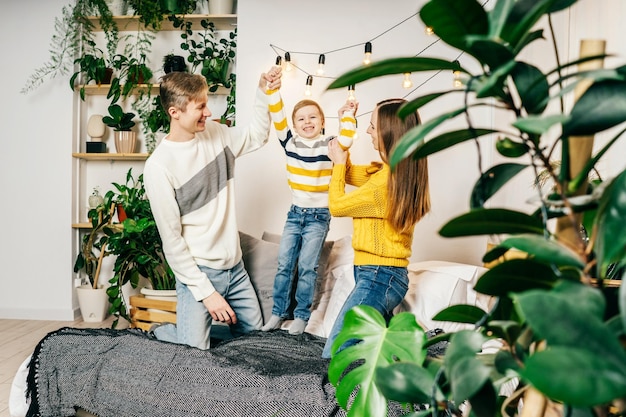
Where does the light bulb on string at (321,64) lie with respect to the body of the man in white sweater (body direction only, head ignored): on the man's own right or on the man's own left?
on the man's own left

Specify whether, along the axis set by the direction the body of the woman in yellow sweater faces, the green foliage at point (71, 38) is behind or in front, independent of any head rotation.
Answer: in front

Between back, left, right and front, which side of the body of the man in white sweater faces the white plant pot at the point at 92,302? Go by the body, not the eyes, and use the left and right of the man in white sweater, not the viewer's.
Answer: back

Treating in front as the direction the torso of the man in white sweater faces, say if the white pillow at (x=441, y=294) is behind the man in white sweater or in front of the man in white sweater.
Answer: in front

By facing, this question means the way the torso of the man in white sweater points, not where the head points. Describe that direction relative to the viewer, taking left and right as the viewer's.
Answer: facing the viewer and to the right of the viewer

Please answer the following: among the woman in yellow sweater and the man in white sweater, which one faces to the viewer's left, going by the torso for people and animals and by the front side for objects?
the woman in yellow sweater

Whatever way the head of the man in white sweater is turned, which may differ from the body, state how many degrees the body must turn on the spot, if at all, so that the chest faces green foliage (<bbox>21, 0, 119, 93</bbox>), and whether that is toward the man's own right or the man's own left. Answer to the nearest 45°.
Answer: approximately 180°

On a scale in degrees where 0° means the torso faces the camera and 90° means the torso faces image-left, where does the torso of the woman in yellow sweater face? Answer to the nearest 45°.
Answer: approximately 90°

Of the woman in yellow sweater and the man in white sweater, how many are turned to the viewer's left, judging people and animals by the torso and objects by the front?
1

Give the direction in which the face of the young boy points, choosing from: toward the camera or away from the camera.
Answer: toward the camera

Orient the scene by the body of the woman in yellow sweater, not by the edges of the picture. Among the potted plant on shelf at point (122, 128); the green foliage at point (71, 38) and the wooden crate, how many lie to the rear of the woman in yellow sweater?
0

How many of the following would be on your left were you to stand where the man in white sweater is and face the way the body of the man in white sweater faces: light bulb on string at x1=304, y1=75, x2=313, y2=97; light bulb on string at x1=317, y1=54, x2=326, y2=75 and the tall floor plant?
2

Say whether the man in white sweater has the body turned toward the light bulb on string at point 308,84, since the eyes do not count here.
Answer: no

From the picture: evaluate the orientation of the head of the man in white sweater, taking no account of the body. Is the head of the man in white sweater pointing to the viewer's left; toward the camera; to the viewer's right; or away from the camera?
to the viewer's right
